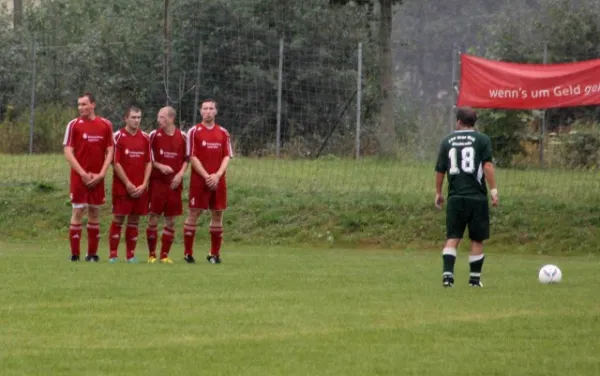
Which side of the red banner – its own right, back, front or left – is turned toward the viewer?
front

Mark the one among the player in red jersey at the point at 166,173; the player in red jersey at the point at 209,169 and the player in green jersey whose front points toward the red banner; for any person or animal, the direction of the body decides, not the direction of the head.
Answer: the player in green jersey

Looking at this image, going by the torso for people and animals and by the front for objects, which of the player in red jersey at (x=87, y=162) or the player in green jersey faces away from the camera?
the player in green jersey

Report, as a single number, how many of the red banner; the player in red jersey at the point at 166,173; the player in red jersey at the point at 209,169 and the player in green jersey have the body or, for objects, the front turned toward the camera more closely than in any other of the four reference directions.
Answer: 3

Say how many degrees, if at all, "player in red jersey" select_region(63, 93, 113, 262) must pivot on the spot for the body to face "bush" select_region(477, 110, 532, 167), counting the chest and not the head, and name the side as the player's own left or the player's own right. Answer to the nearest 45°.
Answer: approximately 135° to the player's own left

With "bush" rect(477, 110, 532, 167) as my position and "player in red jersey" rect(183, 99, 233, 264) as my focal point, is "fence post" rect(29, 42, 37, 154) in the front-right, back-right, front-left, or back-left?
front-right

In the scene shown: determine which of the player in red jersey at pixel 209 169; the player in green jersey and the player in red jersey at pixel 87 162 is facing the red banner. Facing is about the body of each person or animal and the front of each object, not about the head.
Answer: the player in green jersey

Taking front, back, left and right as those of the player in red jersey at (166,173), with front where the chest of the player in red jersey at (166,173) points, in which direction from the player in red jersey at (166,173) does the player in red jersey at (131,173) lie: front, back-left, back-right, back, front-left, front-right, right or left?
right

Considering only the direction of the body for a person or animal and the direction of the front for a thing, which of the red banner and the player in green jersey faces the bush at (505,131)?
the player in green jersey

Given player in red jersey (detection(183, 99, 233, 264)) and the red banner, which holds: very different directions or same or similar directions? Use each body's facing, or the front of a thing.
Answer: same or similar directions

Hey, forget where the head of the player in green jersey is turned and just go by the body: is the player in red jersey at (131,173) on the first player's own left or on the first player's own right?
on the first player's own left

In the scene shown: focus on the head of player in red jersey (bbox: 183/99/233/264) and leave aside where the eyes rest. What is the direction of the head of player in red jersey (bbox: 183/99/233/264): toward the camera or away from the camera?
toward the camera

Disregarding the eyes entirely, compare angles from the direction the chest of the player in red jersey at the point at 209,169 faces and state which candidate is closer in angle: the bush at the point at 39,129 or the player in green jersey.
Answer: the player in green jersey

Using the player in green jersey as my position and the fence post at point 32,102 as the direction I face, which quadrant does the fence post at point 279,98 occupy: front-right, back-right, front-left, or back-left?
front-right

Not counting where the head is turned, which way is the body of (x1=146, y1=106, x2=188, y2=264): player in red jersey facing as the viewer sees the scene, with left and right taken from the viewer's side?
facing the viewer

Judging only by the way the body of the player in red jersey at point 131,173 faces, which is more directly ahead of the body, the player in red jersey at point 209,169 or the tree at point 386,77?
the player in red jersey

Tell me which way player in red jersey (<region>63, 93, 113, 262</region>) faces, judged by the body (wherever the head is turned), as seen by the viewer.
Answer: toward the camera

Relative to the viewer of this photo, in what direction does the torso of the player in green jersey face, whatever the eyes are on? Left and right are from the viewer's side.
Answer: facing away from the viewer

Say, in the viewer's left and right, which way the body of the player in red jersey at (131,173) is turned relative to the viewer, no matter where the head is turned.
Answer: facing the viewer and to the right of the viewer
